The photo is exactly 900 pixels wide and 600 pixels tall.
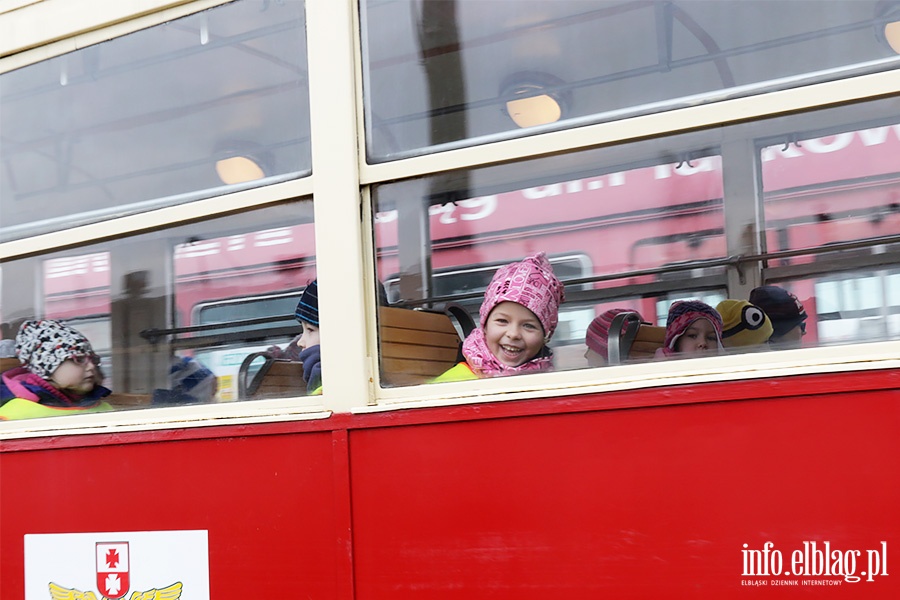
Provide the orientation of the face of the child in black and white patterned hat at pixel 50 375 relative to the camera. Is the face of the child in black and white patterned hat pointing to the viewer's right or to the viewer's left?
to the viewer's right

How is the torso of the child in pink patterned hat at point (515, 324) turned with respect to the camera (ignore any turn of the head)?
toward the camera
